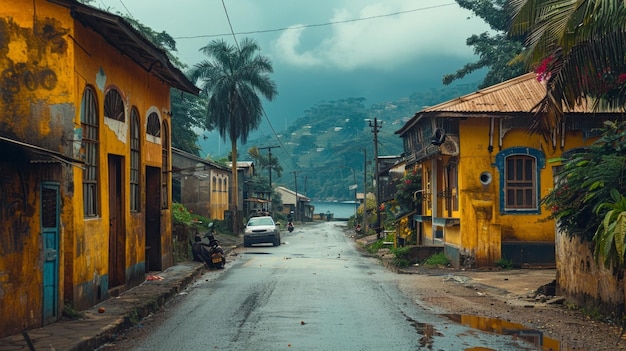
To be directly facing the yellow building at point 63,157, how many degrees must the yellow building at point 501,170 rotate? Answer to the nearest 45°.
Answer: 0° — it already faces it

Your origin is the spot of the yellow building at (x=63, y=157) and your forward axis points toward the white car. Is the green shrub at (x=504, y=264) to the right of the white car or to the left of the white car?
right

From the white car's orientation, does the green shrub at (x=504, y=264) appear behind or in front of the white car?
in front

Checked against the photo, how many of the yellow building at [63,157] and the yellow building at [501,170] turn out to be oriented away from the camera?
0

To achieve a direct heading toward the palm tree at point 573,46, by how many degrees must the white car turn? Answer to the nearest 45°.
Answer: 0° — it already faces it

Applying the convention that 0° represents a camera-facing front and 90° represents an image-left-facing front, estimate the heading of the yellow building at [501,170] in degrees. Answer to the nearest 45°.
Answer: approximately 45°

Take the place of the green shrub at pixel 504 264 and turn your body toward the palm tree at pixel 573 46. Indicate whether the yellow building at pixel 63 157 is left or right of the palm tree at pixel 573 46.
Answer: right

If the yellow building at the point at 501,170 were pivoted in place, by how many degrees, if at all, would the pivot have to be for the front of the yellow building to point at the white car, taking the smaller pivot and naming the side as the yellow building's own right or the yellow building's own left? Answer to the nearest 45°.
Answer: approximately 90° to the yellow building's own right

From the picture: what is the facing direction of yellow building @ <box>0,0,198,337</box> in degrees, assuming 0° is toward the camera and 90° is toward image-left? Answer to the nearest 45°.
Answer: approximately 315°

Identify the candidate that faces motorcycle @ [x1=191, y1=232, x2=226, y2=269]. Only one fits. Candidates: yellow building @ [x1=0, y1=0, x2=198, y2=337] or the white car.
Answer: the white car

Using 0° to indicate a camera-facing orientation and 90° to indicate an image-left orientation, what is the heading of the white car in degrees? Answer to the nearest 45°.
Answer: approximately 0°

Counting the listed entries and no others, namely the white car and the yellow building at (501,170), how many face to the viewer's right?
0
